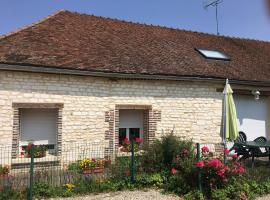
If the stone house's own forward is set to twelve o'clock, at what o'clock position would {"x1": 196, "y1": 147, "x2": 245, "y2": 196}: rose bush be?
The rose bush is roughly at 11 o'clock from the stone house.

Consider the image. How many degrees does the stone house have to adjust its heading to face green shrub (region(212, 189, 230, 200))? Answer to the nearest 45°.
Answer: approximately 45° to its left

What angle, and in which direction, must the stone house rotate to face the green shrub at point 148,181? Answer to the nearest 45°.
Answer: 0° — it already faces it

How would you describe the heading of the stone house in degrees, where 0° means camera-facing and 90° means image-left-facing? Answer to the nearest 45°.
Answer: approximately 0°

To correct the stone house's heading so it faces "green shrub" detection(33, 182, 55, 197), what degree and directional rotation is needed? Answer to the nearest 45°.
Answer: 0° — it already faces it

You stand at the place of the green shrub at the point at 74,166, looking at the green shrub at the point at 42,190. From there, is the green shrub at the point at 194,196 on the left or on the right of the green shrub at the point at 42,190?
left

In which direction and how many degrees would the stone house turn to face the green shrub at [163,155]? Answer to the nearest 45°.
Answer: approximately 45° to its left
